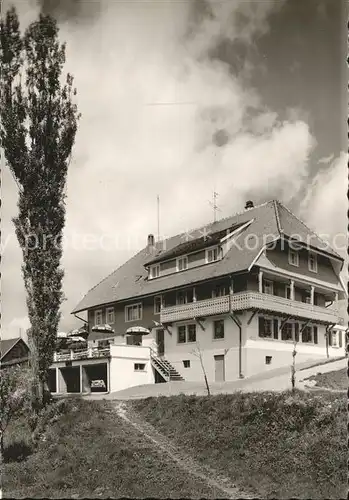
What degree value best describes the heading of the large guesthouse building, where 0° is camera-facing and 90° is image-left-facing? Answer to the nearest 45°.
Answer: approximately 45°

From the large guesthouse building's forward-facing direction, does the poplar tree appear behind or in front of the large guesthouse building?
in front
